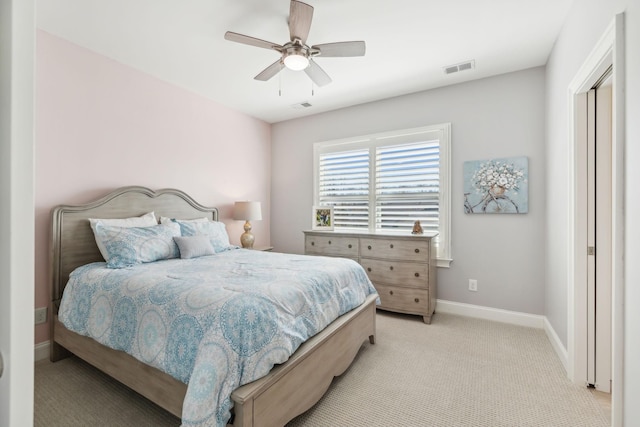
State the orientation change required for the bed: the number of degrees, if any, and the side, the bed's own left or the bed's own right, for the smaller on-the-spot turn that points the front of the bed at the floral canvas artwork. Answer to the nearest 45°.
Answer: approximately 45° to the bed's own left

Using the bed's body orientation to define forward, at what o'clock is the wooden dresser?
The wooden dresser is roughly at 10 o'clock from the bed.

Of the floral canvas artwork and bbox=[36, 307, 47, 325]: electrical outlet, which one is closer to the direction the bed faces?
the floral canvas artwork

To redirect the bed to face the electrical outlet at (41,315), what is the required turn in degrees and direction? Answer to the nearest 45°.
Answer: approximately 180°

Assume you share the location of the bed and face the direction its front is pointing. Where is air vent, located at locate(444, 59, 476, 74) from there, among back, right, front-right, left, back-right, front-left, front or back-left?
front-left

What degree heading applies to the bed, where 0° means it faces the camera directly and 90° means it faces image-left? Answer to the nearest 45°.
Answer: approximately 315°

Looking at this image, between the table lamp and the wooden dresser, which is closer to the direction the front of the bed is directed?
the wooden dresser

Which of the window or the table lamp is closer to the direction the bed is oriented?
the window
